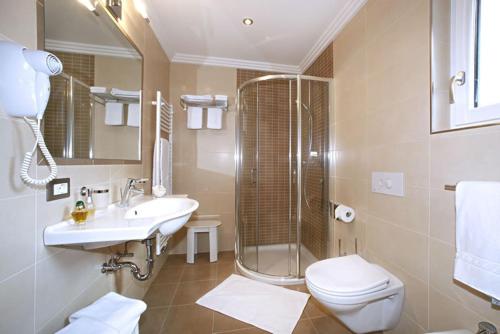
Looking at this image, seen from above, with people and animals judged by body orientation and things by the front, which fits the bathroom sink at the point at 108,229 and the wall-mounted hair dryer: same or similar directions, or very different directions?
same or similar directions

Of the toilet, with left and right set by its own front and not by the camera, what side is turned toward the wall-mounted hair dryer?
front

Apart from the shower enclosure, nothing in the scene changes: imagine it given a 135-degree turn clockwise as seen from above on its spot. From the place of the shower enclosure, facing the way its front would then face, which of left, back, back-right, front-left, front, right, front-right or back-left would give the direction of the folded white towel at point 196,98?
left

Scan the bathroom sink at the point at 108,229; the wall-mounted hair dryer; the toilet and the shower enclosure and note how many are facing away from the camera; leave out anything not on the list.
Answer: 0

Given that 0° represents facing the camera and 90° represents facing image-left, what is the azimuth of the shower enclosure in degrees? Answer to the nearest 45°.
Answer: approximately 45°

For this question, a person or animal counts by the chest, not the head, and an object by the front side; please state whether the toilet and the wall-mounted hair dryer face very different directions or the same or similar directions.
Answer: very different directions

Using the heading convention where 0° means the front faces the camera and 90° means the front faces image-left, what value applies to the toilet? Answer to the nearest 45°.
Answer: approximately 45°

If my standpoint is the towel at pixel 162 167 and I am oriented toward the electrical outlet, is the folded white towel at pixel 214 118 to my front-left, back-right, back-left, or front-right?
back-left

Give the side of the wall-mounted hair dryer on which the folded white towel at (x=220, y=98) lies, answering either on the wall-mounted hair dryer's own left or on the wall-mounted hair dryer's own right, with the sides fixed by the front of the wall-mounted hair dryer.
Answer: on the wall-mounted hair dryer's own left

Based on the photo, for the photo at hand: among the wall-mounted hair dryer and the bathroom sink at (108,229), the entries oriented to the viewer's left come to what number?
0

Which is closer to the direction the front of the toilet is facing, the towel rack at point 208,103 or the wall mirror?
the wall mirror

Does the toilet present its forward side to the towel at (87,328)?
yes

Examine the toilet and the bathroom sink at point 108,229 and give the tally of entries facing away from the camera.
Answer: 0

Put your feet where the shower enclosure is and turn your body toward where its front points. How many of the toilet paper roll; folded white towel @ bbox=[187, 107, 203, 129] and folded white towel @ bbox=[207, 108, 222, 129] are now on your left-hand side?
1
